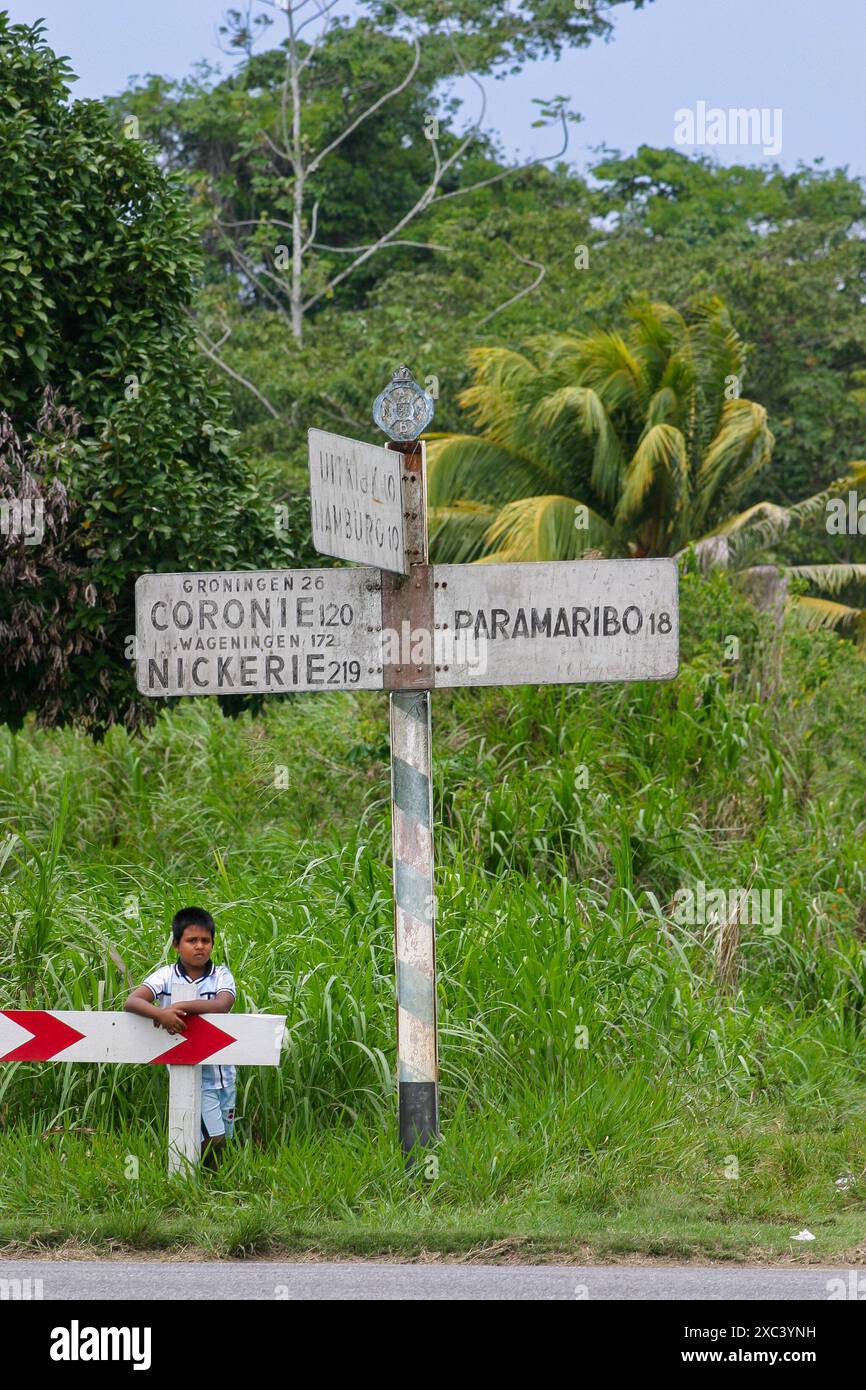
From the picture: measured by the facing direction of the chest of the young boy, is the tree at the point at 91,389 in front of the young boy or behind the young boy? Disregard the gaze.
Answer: behind

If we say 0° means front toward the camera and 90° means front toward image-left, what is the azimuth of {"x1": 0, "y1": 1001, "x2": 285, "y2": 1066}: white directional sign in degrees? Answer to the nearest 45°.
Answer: approximately 0°

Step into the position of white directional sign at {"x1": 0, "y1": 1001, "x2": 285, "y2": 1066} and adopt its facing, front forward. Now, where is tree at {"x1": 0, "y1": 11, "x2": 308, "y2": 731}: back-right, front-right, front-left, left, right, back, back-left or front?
back

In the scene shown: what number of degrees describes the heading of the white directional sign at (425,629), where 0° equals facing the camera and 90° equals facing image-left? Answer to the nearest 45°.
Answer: approximately 0°

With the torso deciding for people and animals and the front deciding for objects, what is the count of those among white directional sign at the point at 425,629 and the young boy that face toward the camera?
2

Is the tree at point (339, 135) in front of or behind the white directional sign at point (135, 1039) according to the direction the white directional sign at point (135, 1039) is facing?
behind
